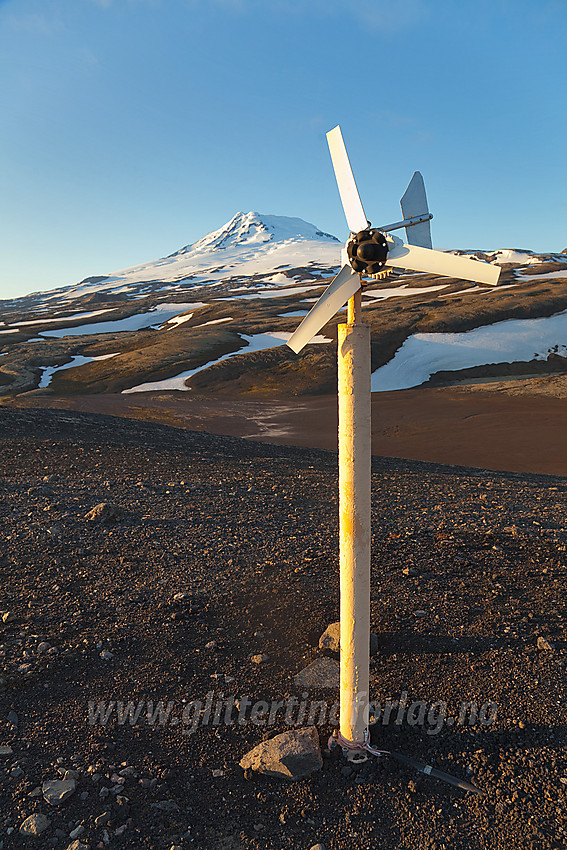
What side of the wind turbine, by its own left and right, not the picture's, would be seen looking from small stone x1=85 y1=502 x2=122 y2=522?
right

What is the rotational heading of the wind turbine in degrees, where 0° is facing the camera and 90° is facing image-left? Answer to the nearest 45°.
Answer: approximately 45°
